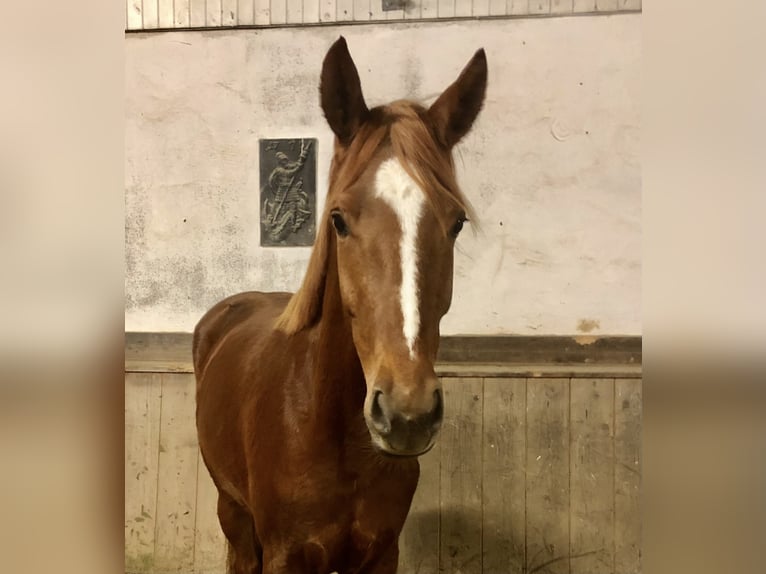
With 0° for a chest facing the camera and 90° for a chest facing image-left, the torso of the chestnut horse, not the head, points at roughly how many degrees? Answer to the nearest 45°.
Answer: approximately 315°

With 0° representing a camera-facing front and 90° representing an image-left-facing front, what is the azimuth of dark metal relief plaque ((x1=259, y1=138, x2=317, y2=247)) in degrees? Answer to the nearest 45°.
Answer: approximately 0°
